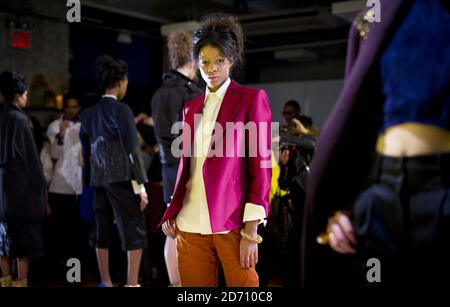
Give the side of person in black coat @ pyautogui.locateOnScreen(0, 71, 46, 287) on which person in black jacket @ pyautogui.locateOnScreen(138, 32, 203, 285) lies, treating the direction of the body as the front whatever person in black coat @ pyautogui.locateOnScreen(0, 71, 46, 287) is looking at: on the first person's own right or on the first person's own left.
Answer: on the first person's own right

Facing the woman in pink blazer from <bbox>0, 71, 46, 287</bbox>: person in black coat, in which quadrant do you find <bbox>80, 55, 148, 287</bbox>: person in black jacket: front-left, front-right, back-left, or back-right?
front-left

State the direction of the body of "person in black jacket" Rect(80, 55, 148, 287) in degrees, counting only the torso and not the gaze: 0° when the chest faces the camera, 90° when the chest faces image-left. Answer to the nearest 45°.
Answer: approximately 225°

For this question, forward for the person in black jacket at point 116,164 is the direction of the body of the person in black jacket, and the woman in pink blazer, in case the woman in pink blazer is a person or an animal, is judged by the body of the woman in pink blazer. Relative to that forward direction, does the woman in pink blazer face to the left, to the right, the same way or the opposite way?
the opposite way

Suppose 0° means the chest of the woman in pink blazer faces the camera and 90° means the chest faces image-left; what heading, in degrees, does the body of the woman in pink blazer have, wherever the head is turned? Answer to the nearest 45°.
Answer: approximately 45°

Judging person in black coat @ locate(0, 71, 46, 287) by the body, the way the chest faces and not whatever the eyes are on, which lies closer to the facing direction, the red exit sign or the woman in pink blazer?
the red exit sign

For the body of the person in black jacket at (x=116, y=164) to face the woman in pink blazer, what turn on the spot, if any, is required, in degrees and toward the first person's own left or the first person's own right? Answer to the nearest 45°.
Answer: approximately 135° to the first person's own right

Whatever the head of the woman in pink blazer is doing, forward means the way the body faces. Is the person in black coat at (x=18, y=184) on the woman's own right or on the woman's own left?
on the woman's own right

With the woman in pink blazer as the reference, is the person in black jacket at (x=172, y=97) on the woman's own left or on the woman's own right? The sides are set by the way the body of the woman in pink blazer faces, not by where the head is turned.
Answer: on the woman's own right
